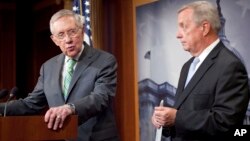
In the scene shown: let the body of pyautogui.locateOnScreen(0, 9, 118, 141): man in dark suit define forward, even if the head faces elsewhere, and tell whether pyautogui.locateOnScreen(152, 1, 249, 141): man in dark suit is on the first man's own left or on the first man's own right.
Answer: on the first man's own left

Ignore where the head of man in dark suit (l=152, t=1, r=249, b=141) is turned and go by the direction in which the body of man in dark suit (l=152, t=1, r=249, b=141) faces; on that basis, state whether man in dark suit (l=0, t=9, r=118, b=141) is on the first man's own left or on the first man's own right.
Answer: on the first man's own right

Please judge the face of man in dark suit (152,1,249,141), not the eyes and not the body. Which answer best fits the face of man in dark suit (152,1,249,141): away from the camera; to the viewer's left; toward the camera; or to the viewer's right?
to the viewer's left

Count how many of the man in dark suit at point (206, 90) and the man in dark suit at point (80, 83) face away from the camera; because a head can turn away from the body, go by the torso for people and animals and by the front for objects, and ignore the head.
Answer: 0

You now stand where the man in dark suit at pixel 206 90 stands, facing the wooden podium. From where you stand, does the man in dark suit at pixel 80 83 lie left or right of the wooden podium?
right

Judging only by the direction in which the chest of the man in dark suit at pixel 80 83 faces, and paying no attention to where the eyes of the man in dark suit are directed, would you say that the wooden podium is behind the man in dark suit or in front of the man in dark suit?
in front

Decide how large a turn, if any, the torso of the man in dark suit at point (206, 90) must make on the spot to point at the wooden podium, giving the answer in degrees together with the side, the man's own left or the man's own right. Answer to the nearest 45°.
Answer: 0° — they already face it

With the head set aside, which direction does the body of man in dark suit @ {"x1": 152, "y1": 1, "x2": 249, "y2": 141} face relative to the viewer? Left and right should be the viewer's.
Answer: facing the viewer and to the left of the viewer

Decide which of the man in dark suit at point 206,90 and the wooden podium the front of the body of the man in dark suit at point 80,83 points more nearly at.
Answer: the wooden podium
